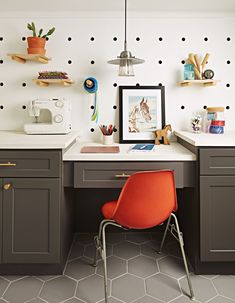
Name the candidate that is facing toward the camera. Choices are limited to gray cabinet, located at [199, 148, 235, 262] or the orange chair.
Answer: the gray cabinet

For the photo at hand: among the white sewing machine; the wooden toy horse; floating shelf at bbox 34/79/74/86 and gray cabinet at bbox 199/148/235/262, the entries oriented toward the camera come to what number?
3

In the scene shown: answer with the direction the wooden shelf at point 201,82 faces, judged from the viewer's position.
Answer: facing the viewer

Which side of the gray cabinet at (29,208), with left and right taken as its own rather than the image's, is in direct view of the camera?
front

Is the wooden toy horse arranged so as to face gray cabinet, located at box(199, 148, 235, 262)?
no

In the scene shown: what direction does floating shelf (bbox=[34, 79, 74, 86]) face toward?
toward the camera

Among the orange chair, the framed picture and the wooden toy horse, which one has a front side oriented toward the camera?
the framed picture

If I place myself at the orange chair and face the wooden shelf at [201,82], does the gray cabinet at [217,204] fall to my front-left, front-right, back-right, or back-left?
front-right

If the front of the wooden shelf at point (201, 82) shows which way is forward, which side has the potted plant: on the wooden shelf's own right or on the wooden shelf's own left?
on the wooden shelf's own right
